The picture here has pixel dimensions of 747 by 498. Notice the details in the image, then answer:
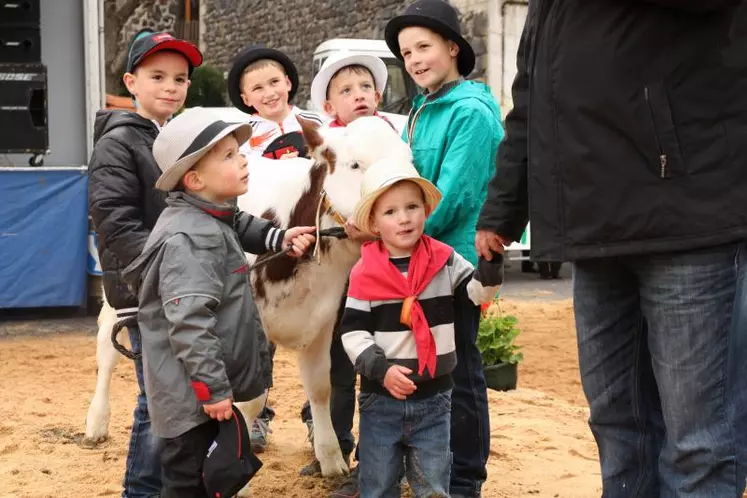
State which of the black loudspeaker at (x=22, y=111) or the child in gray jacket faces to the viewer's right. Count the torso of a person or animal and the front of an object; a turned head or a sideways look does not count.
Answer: the child in gray jacket

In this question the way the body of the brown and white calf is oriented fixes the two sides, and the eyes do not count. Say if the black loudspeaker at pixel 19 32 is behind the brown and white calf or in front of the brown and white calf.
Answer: behind

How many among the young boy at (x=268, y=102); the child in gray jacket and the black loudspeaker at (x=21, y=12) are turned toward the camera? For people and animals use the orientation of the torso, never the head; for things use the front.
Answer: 2

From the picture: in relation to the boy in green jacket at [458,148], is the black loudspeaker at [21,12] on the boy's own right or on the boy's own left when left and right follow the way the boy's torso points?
on the boy's own right

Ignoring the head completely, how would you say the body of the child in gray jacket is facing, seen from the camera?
to the viewer's right

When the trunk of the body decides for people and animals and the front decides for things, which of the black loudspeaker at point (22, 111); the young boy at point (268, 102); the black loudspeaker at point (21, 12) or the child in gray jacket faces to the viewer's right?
the child in gray jacket

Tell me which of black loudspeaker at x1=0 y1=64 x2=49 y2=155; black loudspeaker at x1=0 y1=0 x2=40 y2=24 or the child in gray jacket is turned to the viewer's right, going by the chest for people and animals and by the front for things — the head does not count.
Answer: the child in gray jacket

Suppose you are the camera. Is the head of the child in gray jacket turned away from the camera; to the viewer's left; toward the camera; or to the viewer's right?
to the viewer's right
